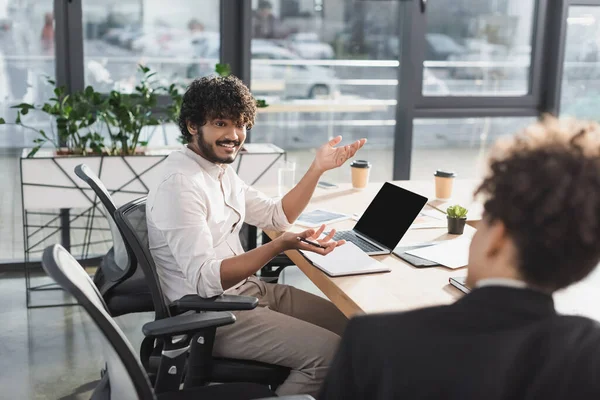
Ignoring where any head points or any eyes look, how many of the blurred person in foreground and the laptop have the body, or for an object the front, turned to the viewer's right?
0

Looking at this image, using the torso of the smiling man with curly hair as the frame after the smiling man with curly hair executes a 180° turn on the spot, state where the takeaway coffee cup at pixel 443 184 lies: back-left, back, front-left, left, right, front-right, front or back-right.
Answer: right

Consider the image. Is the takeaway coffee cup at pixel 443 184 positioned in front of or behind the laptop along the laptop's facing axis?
behind

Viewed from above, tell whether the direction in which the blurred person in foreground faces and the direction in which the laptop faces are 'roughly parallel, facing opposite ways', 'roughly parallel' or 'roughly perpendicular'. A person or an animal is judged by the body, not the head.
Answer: roughly perpendicular

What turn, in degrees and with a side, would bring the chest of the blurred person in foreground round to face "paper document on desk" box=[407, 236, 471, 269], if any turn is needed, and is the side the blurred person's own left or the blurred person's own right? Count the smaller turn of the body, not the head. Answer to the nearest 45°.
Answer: approximately 45° to the blurred person's own right

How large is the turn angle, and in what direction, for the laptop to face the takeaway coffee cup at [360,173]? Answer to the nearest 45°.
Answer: approximately 135° to its right

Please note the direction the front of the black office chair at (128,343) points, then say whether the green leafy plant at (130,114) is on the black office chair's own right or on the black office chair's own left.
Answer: on the black office chair's own left

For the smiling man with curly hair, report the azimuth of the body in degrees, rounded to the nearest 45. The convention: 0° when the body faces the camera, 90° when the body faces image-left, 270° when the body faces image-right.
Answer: approximately 315°

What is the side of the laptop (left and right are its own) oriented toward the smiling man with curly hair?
front

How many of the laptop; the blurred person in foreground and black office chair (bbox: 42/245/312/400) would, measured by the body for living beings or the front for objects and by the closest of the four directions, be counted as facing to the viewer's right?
1

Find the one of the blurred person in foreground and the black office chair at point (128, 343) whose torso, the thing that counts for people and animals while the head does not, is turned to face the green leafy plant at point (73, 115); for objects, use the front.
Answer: the blurred person in foreground

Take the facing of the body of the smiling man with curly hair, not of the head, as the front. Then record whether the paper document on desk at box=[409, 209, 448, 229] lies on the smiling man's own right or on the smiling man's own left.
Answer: on the smiling man's own left

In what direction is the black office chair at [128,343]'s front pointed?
to the viewer's right

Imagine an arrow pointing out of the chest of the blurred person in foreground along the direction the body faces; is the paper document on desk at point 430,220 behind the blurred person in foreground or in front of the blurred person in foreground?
in front

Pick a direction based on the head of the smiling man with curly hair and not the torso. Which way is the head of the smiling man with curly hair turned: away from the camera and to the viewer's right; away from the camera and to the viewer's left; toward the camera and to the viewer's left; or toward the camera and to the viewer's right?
toward the camera and to the viewer's right

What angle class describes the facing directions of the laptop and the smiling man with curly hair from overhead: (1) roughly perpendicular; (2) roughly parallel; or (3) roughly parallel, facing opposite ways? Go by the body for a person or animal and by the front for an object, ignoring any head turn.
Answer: roughly perpendicular
